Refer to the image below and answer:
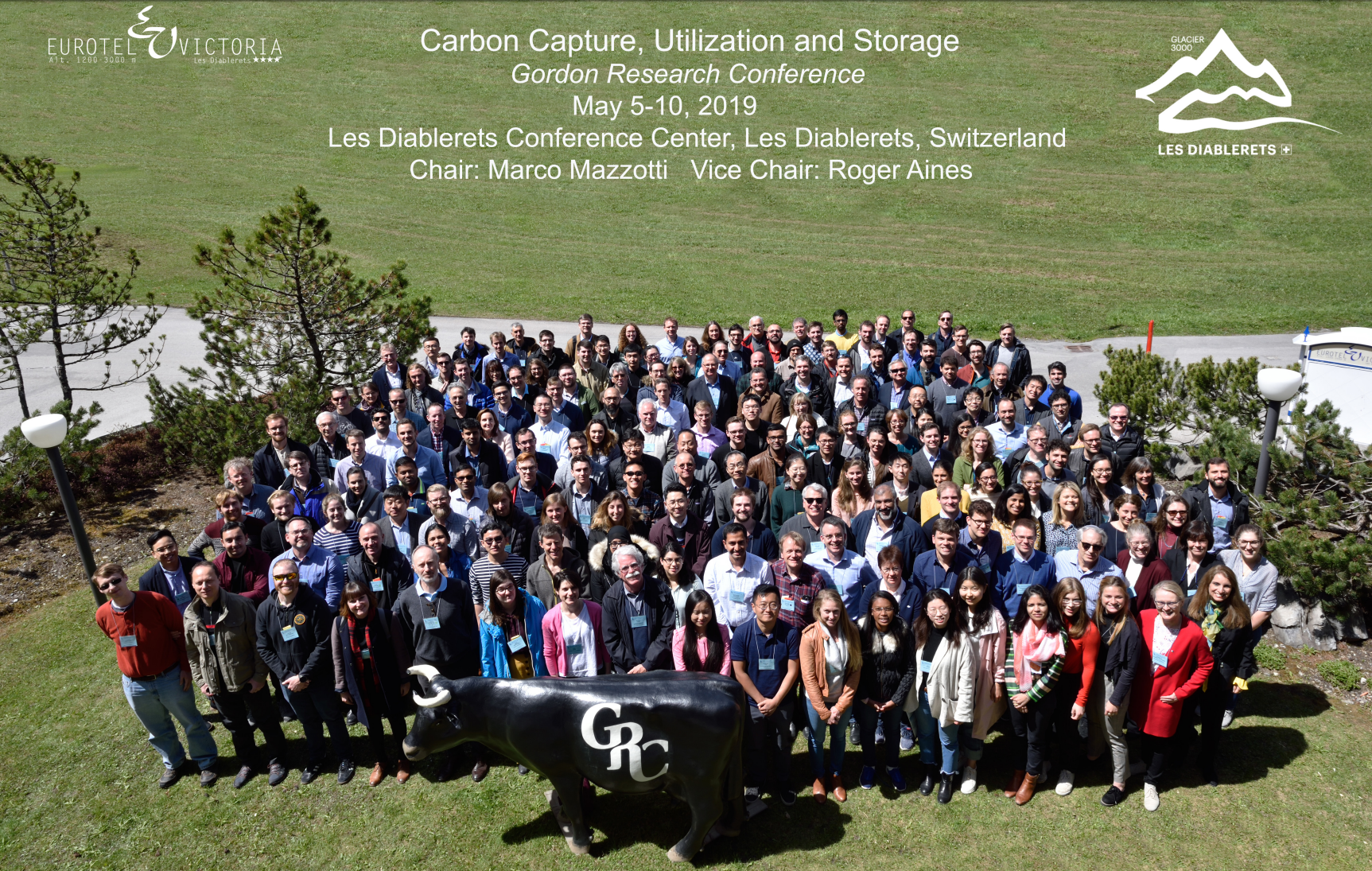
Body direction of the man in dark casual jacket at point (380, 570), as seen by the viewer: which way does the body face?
toward the camera

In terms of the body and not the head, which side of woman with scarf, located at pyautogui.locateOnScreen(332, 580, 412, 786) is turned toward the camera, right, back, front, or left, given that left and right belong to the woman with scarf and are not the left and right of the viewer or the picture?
front

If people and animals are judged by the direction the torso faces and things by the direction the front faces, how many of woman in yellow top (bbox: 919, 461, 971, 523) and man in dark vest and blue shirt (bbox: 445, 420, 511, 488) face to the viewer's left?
0

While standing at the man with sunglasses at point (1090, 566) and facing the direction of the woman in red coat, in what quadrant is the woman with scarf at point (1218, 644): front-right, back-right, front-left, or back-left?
front-left

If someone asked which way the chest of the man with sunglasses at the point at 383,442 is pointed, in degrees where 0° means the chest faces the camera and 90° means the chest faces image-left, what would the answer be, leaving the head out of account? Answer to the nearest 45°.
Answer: approximately 0°

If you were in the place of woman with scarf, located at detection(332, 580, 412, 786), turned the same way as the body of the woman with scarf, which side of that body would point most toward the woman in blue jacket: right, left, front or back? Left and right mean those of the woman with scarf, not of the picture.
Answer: left

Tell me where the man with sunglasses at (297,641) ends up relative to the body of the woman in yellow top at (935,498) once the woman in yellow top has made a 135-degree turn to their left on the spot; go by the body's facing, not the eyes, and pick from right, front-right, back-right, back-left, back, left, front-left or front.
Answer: back

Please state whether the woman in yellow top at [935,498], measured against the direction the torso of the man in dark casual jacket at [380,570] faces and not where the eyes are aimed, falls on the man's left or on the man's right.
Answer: on the man's left

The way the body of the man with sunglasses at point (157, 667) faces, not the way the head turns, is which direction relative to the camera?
toward the camera

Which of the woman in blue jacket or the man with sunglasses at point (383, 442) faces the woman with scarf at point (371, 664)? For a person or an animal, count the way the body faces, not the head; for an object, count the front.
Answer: the man with sunglasses

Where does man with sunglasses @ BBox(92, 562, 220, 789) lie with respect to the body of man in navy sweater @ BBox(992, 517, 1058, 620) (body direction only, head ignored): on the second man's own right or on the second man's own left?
on the second man's own right

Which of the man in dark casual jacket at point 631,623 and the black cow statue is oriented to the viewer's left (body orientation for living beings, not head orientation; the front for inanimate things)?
the black cow statue

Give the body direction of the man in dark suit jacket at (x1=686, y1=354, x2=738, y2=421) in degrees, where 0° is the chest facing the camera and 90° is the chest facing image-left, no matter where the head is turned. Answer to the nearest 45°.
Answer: approximately 0°

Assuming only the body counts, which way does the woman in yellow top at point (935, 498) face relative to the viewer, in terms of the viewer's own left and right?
facing the viewer

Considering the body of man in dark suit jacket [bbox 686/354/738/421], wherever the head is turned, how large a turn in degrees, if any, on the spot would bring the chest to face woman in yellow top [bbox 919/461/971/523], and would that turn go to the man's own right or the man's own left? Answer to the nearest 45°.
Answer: approximately 45° to the man's own left

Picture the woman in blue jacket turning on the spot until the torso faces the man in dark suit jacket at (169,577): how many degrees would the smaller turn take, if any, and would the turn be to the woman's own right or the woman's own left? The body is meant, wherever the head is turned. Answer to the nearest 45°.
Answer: approximately 90° to the woman's own right

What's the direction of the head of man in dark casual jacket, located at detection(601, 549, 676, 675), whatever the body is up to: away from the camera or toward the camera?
toward the camera

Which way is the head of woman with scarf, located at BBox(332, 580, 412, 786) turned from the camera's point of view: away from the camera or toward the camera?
toward the camera

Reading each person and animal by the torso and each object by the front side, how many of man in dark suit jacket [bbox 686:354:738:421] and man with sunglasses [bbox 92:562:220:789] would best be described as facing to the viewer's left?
0
